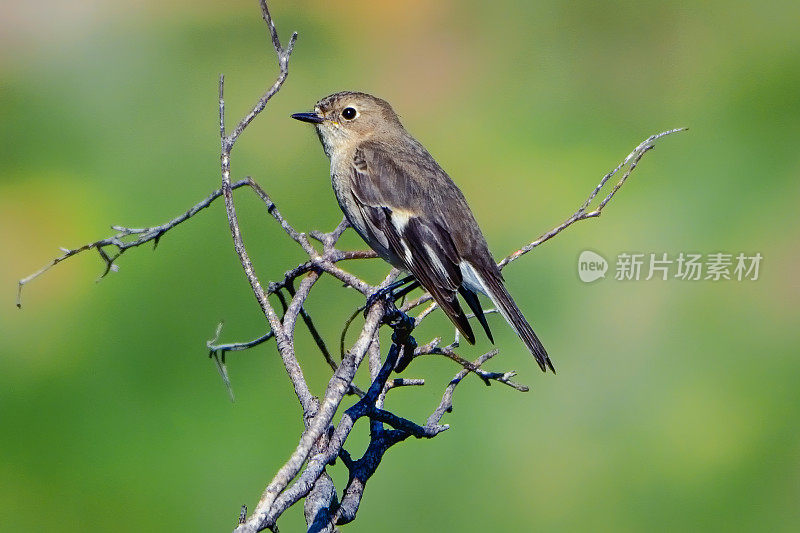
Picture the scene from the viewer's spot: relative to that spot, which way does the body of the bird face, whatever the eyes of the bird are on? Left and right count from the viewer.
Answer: facing to the left of the viewer

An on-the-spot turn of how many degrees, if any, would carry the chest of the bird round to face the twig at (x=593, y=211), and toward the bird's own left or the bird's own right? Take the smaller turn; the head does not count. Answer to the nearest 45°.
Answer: approximately 135° to the bird's own left
